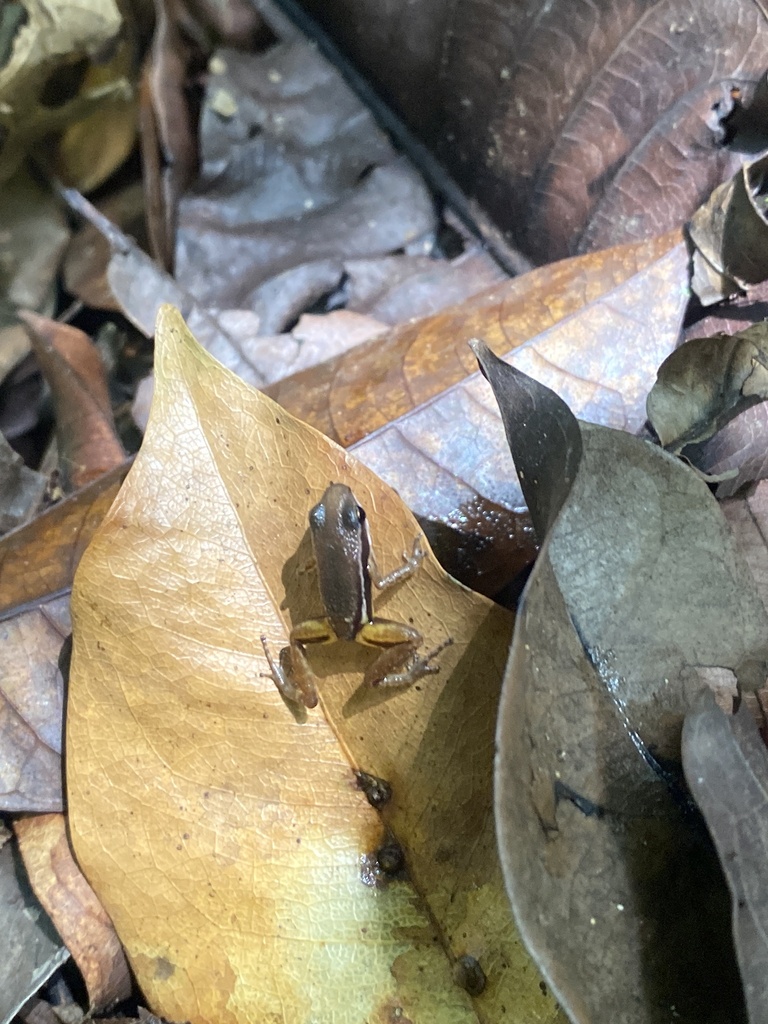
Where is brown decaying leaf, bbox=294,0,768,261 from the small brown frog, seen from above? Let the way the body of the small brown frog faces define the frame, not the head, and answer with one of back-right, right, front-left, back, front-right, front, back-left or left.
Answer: front-right

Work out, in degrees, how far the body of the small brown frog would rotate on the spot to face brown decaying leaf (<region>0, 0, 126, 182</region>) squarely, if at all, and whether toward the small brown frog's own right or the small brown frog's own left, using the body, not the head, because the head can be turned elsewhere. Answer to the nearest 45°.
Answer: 0° — it already faces it

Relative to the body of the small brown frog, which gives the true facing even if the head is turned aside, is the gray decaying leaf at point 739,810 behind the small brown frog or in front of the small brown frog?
behind

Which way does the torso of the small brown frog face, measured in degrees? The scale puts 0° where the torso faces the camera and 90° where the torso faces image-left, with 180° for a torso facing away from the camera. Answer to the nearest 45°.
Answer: approximately 180°

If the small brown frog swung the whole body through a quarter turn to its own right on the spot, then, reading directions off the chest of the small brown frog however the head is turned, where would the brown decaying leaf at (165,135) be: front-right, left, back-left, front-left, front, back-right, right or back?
left

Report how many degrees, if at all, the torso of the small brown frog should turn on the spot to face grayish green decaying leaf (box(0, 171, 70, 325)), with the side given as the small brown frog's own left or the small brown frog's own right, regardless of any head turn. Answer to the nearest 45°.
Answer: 0° — it already faces it

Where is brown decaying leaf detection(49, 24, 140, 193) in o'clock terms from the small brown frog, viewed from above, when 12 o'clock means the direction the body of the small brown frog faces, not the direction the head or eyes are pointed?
The brown decaying leaf is roughly at 12 o'clock from the small brown frog.

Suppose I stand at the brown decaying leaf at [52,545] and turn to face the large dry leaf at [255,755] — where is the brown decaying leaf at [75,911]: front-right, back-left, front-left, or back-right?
front-right

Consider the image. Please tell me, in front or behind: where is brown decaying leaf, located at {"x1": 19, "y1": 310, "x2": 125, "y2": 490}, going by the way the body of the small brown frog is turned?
in front
